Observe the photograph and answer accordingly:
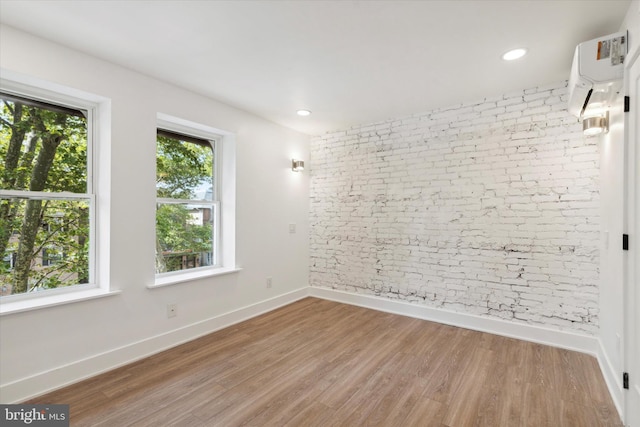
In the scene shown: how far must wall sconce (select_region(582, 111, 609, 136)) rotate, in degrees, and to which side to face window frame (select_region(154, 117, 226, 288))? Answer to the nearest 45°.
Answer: approximately 45° to its left

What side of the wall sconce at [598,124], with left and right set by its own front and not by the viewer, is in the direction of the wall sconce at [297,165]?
front

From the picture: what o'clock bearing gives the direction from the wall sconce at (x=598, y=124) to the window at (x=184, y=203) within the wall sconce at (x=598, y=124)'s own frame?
The window is roughly at 11 o'clock from the wall sconce.

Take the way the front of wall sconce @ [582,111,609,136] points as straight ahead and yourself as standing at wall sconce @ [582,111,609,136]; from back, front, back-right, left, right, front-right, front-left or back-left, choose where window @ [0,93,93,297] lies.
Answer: front-left

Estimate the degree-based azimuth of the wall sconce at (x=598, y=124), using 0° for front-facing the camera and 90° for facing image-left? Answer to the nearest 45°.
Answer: approximately 90°

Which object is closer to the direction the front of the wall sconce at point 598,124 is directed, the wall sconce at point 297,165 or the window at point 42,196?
the wall sconce
